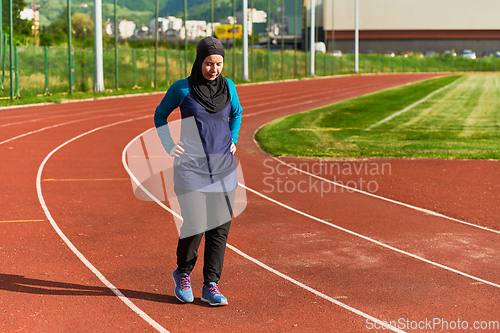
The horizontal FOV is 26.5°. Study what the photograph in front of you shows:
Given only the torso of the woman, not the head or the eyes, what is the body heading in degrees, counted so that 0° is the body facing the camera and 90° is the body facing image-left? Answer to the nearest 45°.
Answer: approximately 315°
